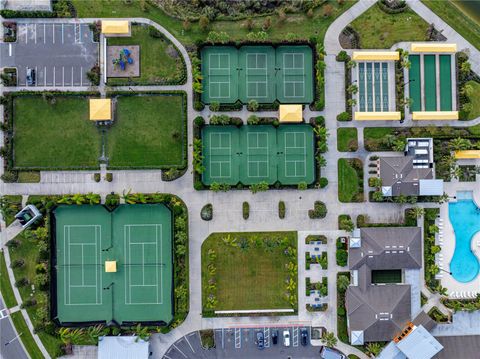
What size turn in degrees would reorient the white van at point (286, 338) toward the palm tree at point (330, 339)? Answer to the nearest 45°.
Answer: approximately 90° to its right

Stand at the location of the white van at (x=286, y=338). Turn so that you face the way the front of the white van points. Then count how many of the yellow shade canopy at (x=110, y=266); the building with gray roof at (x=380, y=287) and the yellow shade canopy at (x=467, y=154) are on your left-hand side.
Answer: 1

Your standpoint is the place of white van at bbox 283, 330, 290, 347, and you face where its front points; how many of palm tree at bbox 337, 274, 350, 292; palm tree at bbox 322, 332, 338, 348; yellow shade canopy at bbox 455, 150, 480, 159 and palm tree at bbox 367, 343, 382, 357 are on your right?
4

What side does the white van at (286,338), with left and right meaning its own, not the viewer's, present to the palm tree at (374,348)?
right

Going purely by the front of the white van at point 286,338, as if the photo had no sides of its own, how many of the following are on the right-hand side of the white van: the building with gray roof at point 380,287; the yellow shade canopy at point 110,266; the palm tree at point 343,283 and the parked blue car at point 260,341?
2

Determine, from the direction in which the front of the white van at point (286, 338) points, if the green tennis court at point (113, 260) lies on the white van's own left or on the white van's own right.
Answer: on the white van's own left

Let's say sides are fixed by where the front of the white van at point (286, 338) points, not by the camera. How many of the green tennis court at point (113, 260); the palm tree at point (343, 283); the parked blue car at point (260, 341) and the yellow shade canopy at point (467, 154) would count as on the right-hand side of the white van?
2

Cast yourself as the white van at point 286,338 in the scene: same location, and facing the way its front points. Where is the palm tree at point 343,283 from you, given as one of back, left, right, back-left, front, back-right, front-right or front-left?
right

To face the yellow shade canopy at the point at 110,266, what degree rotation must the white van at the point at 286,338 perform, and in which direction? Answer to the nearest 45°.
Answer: approximately 90° to its left

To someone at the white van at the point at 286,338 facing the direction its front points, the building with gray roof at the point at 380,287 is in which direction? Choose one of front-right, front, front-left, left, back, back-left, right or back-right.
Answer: right

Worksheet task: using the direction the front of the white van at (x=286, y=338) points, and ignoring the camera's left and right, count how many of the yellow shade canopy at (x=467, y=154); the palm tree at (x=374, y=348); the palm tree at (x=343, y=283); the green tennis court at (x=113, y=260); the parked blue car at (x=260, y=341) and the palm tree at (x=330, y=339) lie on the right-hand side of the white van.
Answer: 4
